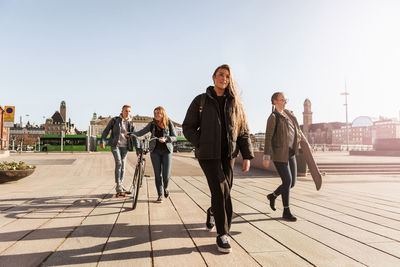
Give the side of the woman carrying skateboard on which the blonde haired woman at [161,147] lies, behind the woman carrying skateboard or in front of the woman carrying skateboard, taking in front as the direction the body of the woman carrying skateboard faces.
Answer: behind

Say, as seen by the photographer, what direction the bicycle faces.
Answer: facing the viewer

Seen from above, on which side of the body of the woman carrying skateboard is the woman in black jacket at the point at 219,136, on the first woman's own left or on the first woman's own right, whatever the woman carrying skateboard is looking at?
on the first woman's own right

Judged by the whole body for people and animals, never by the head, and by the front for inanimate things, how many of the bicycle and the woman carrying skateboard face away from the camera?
0

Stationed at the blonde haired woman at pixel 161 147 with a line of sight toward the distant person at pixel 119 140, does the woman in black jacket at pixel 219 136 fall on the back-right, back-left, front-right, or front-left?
back-left

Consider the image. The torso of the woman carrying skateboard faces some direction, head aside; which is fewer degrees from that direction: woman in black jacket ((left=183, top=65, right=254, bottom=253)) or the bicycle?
the woman in black jacket

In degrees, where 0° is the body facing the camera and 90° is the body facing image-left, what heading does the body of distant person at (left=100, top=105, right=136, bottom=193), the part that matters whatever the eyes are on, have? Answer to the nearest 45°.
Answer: approximately 315°

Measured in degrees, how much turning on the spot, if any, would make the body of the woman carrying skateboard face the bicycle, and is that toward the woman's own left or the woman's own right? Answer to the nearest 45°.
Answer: approximately 135° to the woman's own right

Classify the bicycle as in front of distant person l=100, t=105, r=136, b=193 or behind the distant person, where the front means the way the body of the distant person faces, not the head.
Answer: in front

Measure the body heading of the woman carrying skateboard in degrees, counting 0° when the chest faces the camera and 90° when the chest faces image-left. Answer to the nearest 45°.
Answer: approximately 315°

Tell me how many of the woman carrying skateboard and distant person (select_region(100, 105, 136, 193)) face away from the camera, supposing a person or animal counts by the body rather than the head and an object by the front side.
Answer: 0

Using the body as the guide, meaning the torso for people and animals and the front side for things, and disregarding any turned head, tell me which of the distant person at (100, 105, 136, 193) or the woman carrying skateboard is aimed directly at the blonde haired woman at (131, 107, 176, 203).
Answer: the distant person

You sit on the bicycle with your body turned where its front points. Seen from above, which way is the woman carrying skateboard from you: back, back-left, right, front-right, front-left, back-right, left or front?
front-left
